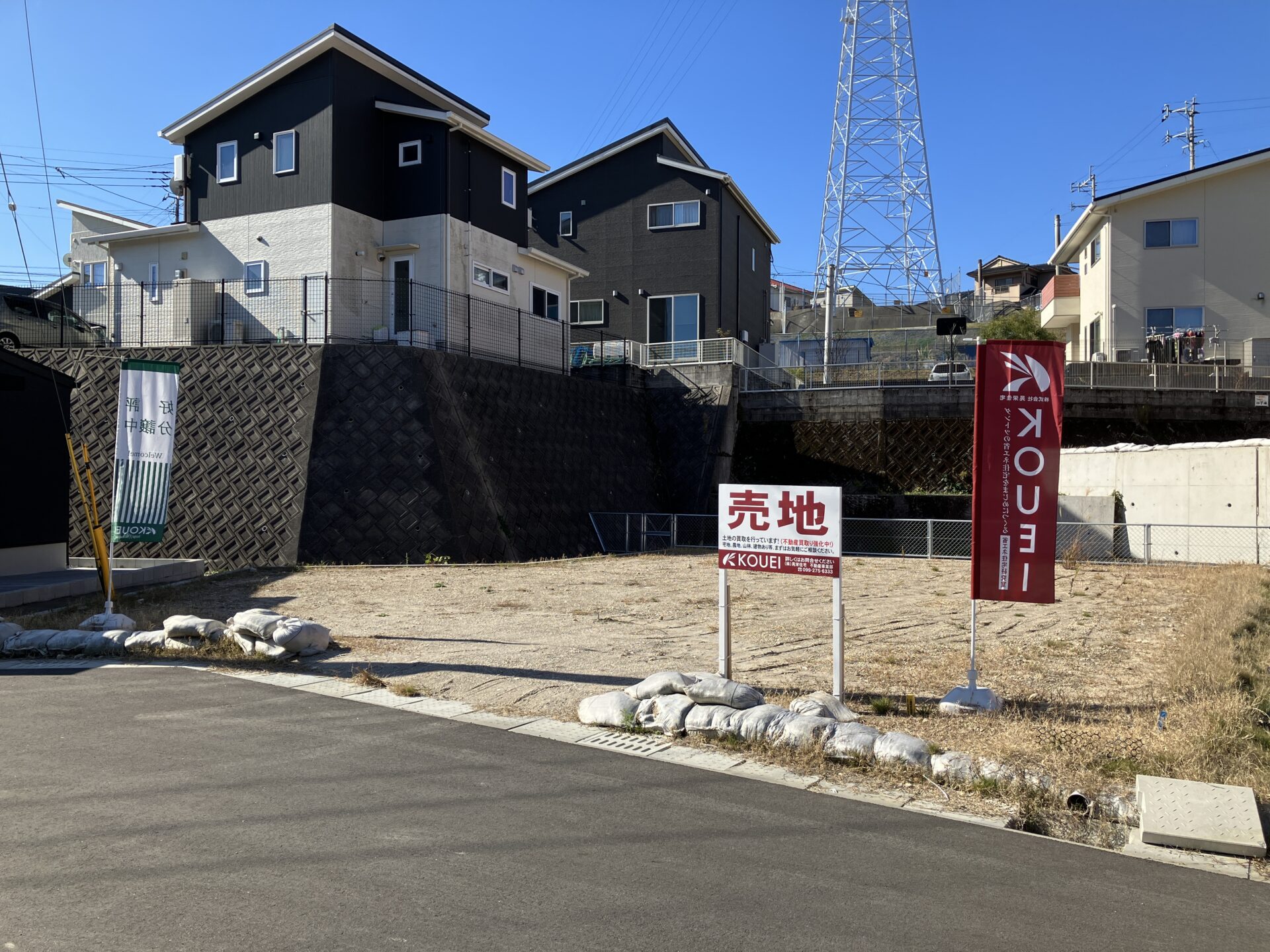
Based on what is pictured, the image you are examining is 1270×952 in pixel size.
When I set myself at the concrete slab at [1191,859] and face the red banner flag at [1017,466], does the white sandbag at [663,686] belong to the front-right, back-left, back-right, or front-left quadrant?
front-left

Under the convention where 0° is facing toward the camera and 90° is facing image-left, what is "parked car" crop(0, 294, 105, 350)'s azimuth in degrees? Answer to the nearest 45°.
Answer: approximately 270°

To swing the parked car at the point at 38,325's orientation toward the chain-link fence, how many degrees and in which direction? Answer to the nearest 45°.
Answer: approximately 45° to its right

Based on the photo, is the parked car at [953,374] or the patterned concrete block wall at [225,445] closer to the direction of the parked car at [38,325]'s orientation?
the parked car

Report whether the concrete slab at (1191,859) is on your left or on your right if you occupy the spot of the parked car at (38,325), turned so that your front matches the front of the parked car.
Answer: on your right
